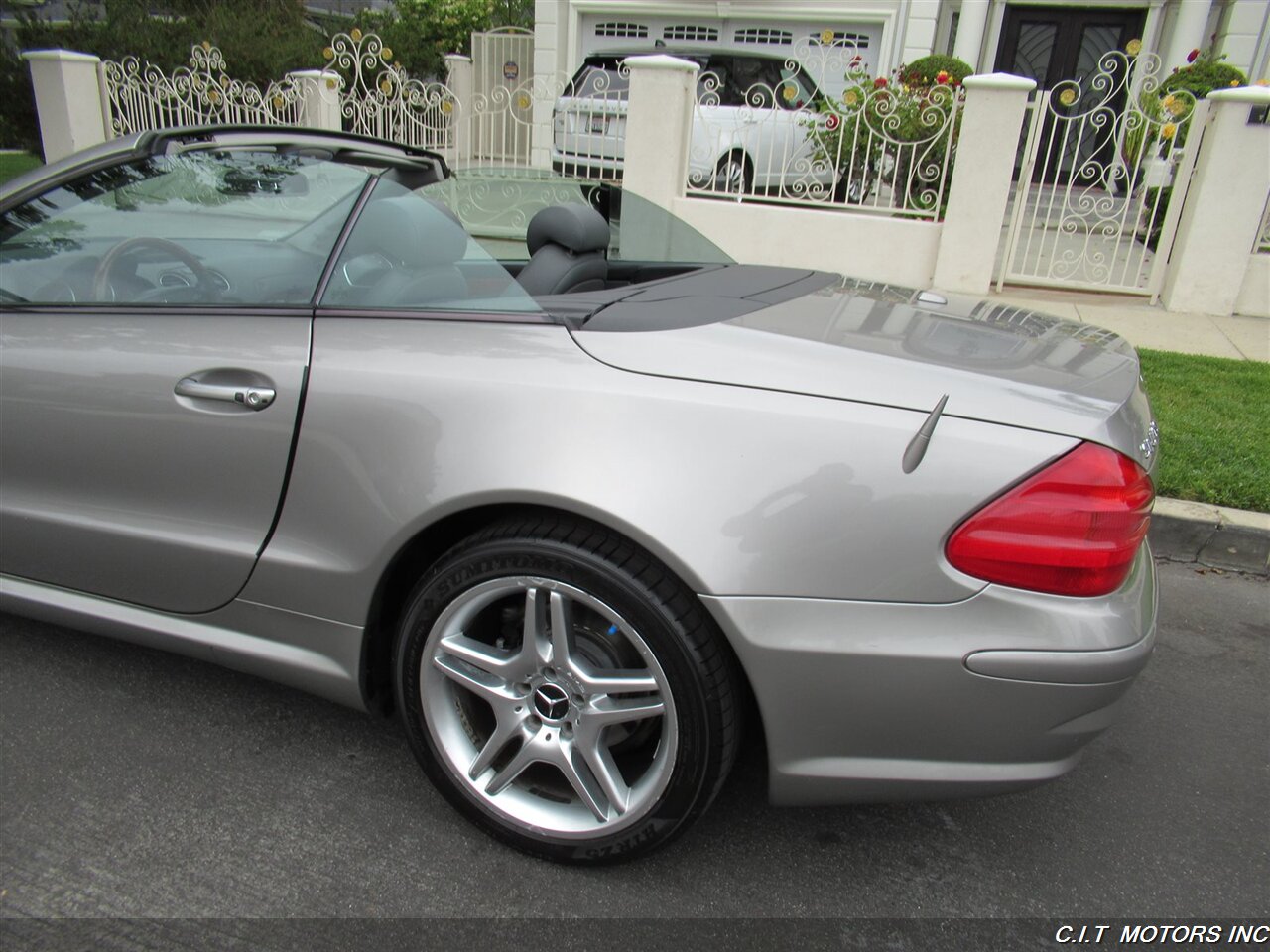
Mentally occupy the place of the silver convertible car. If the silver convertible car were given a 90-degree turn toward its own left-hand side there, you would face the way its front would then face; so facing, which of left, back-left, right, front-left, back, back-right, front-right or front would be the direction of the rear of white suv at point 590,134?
back

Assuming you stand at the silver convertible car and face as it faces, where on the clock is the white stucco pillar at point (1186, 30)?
The white stucco pillar is roughly at 4 o'clock from the silver convertible car.

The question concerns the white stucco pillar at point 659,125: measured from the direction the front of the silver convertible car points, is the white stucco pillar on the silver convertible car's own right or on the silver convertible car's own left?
on the silver convertible car's own right

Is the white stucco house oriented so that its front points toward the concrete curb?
yes

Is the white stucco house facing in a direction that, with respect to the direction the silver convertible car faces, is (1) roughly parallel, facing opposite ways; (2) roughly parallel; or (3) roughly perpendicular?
roughly perpendicular

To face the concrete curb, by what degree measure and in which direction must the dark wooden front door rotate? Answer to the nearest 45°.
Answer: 0° — it already faces it

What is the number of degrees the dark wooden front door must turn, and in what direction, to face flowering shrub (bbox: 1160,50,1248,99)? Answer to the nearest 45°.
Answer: approximately 45° to its left

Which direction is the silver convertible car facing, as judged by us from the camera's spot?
facing to the left of the viewer

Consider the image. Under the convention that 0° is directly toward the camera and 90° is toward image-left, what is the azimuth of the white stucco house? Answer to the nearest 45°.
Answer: approximately 0°

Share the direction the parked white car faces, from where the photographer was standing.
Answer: facing away from the viewer and to the right of the viewer
